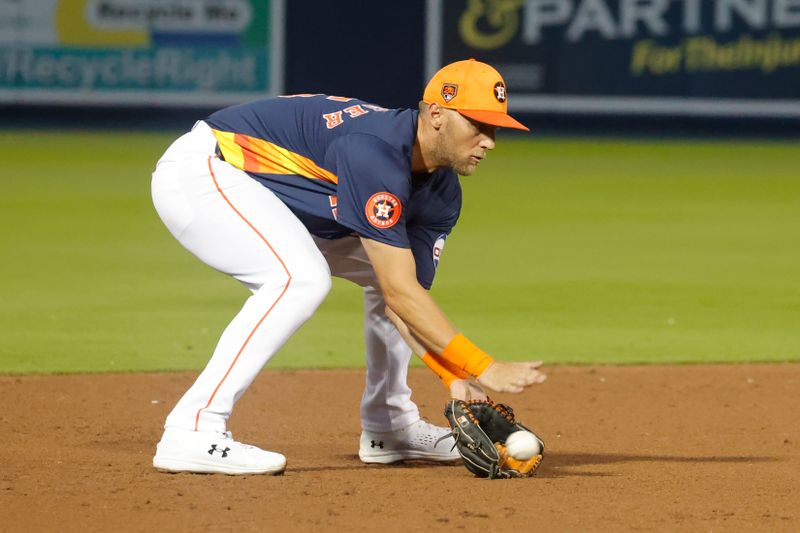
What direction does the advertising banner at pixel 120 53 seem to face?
toward the camera

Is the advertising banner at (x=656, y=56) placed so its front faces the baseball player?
yes

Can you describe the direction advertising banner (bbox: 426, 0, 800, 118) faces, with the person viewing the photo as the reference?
facing the viewer

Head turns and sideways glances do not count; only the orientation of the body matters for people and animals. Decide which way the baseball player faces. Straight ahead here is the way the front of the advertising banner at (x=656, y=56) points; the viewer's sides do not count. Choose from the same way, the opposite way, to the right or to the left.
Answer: to the left

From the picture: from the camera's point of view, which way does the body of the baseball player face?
to the viewer's right

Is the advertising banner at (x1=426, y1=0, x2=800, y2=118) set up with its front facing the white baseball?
yes

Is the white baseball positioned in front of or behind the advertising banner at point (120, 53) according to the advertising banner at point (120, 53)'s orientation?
in front

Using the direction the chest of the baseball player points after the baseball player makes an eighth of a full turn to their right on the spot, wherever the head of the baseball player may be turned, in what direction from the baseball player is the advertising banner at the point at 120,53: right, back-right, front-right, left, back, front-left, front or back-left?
back-left

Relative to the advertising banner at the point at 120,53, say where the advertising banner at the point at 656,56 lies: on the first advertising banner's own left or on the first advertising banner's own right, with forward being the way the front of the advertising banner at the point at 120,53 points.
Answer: on the first advertising banner's own left

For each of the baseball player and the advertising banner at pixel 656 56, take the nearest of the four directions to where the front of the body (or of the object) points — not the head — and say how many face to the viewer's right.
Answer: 1
